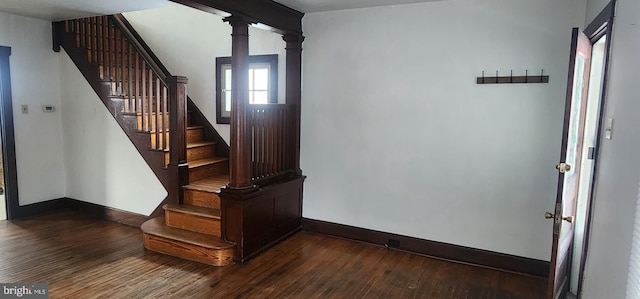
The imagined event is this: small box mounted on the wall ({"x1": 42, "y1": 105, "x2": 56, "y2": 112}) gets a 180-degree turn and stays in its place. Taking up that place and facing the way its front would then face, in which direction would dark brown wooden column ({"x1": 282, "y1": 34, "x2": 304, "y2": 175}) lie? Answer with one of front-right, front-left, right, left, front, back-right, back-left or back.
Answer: back-right

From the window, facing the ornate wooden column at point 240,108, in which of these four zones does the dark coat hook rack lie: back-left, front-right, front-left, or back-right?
front-left

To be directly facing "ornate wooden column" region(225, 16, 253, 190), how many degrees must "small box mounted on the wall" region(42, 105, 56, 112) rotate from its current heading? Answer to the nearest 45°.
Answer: approximately 45° to its left

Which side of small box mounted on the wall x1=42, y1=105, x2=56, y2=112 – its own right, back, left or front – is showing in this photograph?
front

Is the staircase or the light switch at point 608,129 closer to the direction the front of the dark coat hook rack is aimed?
the light switch

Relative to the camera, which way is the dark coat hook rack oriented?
toward the camera

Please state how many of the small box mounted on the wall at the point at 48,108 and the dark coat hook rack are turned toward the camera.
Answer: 2

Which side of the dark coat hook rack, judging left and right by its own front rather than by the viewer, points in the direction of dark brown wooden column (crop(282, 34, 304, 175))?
right

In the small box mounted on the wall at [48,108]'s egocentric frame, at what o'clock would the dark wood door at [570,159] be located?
The dark wood door is roughly at 11 o'clock from the small box mounted on the wall.

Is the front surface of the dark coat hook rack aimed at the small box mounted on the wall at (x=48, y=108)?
no

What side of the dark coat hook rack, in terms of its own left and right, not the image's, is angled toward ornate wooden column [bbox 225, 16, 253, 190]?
right

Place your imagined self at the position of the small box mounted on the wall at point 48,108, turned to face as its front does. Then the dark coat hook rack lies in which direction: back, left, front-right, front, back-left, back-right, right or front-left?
front-left
